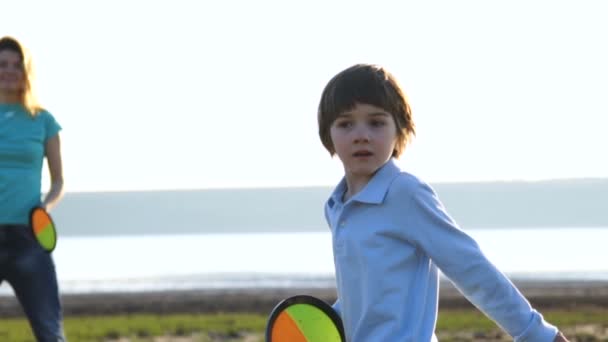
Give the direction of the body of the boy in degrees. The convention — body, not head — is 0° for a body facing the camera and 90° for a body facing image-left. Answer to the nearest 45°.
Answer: approximately 45°

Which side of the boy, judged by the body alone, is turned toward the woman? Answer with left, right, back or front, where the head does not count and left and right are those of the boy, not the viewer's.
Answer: right
